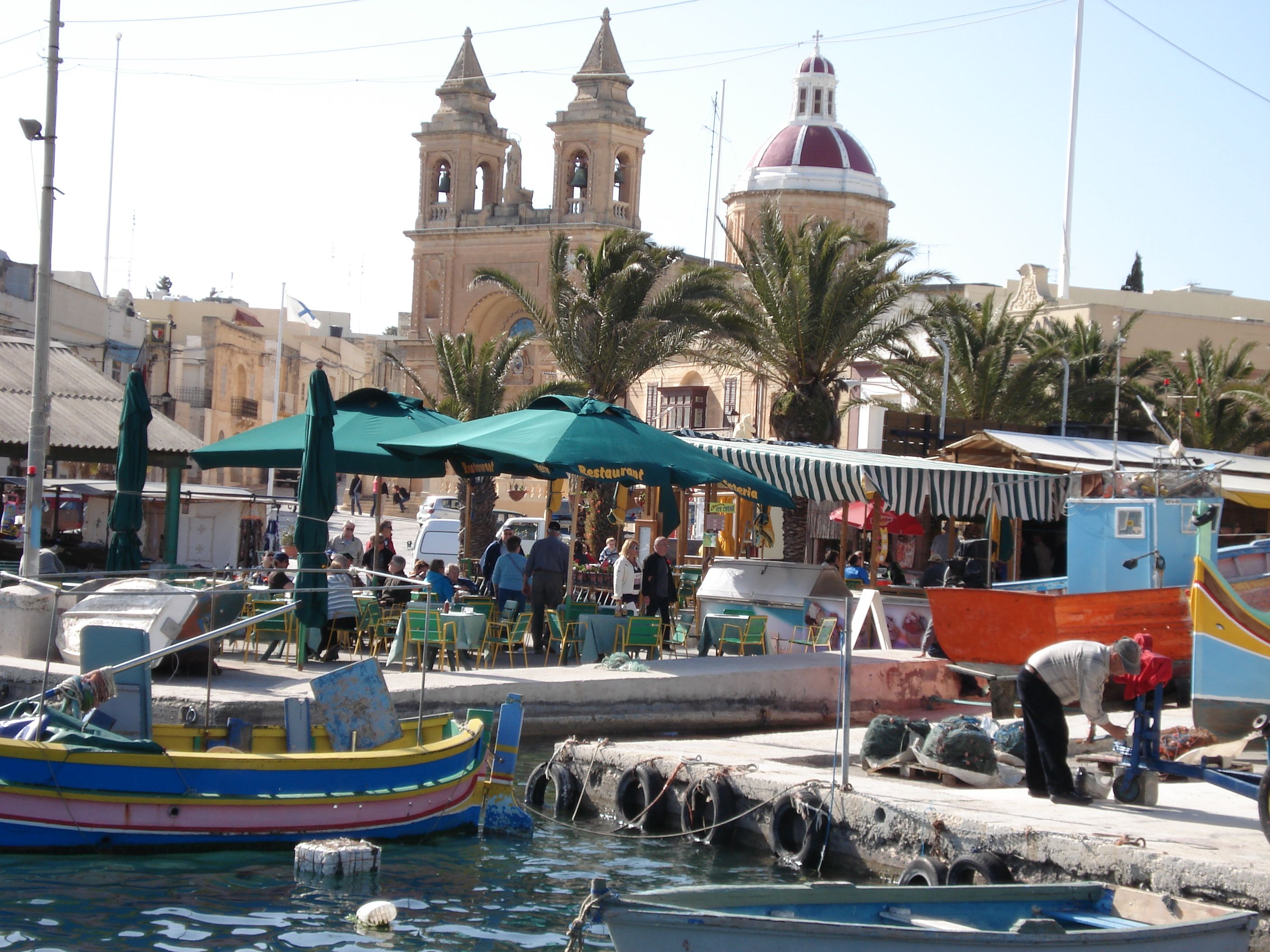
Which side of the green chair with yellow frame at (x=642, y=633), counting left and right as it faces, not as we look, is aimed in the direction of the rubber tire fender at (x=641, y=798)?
back

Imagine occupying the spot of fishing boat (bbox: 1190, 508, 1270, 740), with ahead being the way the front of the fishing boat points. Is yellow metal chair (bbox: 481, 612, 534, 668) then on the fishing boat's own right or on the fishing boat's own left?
on the fishing boat's own right

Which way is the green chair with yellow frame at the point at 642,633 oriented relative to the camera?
away from the camera

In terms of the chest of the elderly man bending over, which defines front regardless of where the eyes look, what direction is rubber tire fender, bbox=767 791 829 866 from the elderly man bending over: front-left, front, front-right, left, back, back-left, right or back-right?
back

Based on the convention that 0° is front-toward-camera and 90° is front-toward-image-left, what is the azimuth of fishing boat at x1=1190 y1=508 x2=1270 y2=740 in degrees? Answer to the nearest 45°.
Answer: approximately 45°

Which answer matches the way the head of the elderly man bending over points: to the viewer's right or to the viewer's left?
to the viewer's right

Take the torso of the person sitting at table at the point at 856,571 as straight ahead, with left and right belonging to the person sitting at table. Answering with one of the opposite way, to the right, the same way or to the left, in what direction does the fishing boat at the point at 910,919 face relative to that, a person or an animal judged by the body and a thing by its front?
to the left

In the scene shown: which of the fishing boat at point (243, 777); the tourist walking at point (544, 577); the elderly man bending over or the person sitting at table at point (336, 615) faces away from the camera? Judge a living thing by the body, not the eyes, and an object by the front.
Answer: the tourist walking
